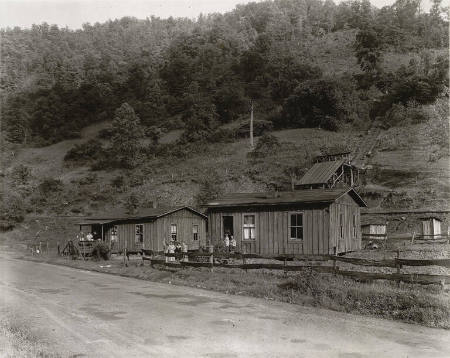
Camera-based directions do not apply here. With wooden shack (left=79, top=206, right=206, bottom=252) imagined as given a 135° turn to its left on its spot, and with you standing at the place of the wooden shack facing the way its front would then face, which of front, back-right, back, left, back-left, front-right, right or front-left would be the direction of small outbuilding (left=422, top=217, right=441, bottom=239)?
front

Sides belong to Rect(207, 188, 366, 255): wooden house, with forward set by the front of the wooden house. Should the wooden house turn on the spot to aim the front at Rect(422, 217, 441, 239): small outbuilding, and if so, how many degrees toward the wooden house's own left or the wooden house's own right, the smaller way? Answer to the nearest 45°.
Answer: approximately 135° to the wooden house's own left

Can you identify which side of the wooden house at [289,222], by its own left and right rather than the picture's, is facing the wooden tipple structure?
back

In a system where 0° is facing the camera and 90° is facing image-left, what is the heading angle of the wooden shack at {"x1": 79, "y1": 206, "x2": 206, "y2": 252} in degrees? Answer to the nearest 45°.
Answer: approximately 45°

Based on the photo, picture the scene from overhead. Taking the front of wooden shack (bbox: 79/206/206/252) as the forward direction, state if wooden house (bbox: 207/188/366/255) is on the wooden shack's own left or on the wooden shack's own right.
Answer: on the wooden shack's own left

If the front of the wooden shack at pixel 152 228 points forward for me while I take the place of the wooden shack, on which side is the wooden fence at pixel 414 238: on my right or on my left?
on my left

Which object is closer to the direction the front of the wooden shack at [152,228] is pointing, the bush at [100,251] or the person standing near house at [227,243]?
the bush

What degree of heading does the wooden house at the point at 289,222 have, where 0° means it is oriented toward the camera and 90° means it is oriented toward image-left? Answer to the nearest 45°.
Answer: approximately 0°
